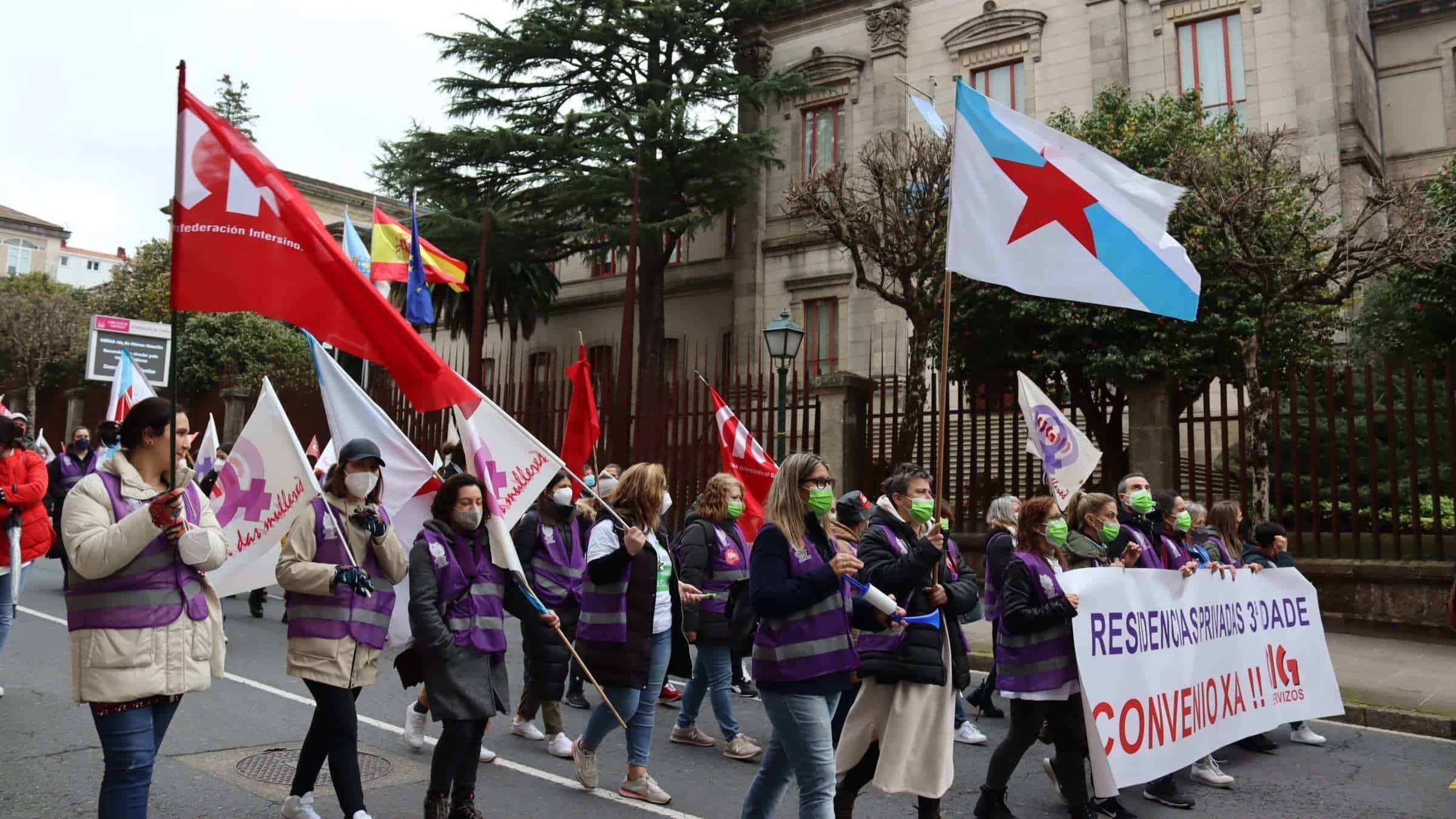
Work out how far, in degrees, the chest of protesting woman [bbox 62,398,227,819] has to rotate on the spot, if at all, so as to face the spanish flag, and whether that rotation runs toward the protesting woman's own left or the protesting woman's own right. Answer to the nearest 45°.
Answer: approximately 135° to the protesting woman's own left

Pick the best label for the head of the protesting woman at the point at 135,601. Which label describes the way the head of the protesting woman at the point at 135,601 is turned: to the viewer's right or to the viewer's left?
to the viewer's right

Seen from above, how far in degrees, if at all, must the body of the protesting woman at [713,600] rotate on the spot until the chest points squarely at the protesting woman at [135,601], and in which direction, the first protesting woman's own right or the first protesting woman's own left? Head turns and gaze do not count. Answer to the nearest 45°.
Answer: approximately 90° to the first protesting woman's own right

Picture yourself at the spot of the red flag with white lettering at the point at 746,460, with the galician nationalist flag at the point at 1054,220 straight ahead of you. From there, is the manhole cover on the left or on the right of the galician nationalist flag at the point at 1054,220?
right
